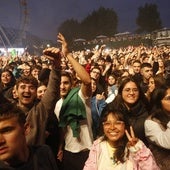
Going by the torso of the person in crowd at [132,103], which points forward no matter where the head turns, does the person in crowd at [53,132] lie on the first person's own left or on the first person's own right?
on the first person's own right

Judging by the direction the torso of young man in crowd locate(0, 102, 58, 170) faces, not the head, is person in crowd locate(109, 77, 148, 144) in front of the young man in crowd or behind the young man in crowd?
behind

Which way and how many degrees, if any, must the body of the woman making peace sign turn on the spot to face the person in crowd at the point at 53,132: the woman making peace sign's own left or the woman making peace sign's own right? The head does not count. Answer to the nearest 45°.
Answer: approximately 135° to the woman making peace sign's own right

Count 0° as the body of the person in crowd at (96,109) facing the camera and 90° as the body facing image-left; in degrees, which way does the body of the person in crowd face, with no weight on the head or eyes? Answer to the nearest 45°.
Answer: approximately 0°

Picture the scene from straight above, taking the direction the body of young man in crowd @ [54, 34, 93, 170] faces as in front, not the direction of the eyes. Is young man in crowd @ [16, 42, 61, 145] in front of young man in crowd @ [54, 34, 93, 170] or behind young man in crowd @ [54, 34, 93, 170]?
in front

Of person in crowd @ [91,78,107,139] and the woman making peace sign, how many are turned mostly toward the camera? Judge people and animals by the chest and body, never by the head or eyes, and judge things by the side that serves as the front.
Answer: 2

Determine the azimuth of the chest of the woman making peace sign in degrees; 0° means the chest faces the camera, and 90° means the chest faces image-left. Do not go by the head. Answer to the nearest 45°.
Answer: approximately 0°

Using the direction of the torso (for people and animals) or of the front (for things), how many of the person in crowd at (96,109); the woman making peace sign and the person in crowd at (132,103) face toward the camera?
3

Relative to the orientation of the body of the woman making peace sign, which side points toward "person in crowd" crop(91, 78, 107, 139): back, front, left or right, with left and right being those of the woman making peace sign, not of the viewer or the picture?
back

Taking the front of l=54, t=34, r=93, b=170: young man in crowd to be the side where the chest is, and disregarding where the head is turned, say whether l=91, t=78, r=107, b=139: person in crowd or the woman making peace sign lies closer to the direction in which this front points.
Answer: the woman making peace sign

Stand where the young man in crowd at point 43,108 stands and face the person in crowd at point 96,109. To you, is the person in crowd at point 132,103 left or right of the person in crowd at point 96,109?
right
